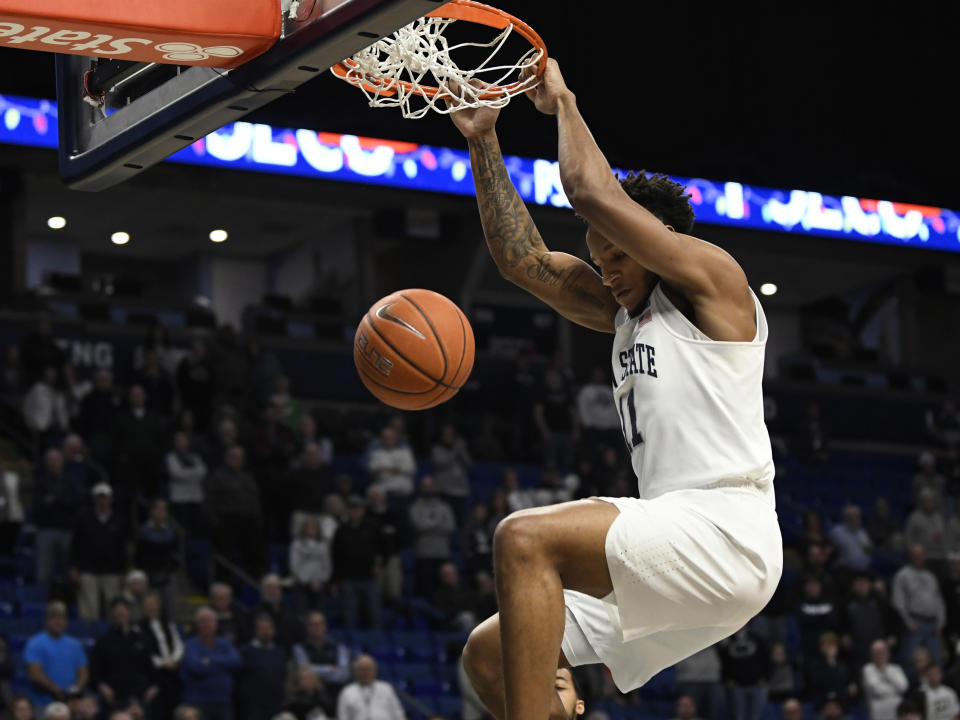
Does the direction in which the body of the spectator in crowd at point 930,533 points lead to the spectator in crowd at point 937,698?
yes

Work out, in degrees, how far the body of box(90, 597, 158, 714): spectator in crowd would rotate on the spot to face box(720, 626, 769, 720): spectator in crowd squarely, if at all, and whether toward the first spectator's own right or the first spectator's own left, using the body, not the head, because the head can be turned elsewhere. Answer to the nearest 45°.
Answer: approximately 90° to the first spectator's own left

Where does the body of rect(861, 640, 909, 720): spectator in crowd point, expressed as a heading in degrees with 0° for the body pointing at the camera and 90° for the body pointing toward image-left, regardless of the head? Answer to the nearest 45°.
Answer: approximately 0°

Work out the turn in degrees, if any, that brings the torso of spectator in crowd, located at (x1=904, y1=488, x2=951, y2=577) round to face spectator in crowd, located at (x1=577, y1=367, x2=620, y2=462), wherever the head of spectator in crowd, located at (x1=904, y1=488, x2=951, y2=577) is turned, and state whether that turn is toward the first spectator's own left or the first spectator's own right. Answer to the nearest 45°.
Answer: approximately 90° to the first spectator's own right

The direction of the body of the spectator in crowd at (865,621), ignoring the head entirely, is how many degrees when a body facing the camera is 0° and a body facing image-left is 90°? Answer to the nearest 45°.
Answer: approximately 0°
